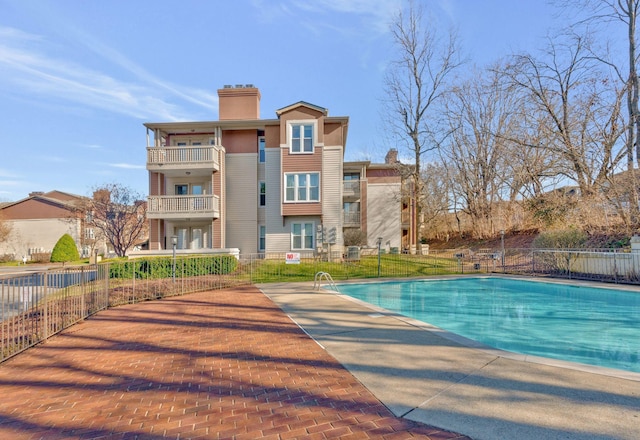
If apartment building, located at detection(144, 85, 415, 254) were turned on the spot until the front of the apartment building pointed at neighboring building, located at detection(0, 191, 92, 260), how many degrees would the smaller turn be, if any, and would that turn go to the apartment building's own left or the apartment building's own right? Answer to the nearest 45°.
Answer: approximately 135° to the apartment building's own right

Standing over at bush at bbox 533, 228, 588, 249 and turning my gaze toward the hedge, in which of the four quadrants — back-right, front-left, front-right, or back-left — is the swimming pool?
front-left

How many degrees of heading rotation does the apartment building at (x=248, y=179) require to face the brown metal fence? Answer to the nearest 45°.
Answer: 0° — it already faces it

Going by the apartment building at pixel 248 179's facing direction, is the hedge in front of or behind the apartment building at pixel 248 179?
in front

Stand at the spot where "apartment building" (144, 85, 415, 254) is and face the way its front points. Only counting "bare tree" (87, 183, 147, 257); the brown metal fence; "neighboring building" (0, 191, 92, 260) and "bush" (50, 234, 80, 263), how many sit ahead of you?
1

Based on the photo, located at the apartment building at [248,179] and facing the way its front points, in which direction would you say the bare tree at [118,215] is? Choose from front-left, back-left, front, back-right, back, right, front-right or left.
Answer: back-right

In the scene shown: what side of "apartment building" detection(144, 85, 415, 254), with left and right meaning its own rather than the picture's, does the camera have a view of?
front

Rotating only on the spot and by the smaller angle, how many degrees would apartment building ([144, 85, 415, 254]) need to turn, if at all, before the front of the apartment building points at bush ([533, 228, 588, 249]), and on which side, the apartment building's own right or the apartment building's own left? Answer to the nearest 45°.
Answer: approximately 45° to the apartment building's own left

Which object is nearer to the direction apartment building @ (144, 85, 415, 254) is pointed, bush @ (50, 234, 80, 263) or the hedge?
the hedge
